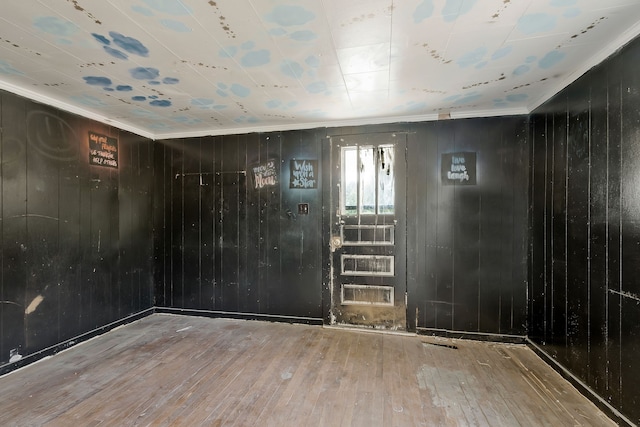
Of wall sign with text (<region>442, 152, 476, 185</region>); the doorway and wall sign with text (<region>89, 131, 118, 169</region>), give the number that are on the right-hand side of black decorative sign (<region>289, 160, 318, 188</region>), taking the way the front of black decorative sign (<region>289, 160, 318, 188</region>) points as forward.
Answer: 1

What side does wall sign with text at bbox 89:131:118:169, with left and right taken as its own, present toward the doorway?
front

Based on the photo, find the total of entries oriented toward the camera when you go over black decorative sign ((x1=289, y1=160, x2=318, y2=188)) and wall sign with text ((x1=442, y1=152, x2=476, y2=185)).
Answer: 2

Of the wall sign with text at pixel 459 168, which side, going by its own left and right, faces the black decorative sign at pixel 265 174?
right

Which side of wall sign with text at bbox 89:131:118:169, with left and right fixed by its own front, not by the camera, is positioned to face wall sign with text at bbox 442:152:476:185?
front

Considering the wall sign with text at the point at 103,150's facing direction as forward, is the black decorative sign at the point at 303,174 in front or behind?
in front

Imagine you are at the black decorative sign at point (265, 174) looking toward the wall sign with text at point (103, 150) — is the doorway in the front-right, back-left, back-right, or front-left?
back-left

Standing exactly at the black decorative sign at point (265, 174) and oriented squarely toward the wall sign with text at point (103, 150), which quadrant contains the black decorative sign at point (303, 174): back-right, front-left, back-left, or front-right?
back-left

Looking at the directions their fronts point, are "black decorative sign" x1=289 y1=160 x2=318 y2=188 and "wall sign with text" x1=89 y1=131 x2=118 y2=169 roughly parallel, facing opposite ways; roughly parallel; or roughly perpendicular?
roughly perpendicular

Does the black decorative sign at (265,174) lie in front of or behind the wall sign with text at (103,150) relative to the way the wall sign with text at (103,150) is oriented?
in front

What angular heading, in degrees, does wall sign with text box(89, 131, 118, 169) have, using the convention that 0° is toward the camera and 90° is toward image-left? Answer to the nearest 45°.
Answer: approximately 315°

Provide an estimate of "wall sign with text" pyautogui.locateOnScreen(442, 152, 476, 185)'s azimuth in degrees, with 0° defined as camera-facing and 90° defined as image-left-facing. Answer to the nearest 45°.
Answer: approximately 0°
